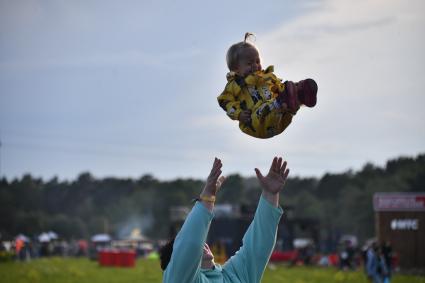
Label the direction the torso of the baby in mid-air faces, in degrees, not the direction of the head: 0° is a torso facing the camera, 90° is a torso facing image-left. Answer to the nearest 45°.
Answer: approximately 315°
